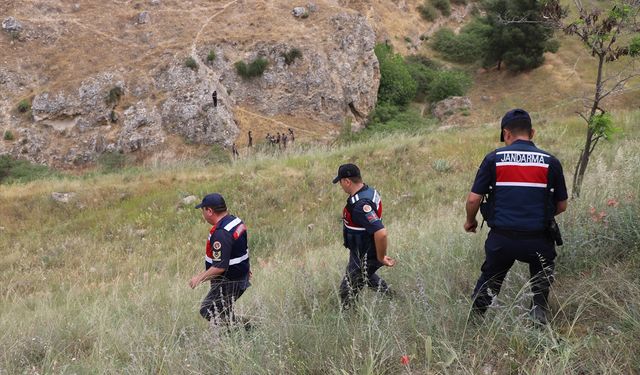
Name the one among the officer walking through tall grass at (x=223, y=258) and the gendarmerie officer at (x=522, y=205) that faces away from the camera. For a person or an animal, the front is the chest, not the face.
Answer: the gendarmerie officer

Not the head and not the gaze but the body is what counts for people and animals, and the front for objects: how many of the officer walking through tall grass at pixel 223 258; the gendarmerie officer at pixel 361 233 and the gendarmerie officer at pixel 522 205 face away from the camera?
1

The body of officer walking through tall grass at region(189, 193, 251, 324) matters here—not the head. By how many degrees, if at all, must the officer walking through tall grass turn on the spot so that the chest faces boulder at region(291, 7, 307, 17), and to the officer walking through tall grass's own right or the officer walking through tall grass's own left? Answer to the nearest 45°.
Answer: approximately 90° to the officer walking through tall grass's own right

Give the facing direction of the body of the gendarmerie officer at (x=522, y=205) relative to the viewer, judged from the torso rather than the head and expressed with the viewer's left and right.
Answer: facing away from the viewer

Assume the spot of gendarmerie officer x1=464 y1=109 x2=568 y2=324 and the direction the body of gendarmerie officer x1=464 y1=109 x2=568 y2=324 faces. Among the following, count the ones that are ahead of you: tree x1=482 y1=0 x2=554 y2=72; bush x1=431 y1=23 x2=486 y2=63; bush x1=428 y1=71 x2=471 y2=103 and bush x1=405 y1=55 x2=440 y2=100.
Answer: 4

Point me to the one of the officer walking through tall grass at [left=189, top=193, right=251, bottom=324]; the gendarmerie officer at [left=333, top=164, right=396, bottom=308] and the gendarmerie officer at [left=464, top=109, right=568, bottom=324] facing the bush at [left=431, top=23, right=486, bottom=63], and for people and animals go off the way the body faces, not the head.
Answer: the gendarmerie officer at [left=464, top=109, right=568, bottom=324]

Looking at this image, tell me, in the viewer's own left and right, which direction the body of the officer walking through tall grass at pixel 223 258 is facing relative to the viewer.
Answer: facing to the left of the viewer

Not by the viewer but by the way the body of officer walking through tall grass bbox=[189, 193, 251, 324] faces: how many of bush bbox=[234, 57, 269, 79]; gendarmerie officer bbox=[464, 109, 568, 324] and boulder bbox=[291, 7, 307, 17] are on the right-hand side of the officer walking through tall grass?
2

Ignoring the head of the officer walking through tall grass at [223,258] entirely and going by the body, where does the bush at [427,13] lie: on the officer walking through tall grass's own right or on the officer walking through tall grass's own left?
on the officer walking through tall grass's own right

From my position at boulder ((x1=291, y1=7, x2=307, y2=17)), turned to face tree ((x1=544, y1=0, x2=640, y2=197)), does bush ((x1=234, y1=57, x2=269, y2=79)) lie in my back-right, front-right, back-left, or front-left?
front-right

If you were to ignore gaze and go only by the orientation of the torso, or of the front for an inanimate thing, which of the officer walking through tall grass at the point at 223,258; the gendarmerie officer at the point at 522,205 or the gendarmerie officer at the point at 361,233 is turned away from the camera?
the gendarmerie officer at the point at 522,205
